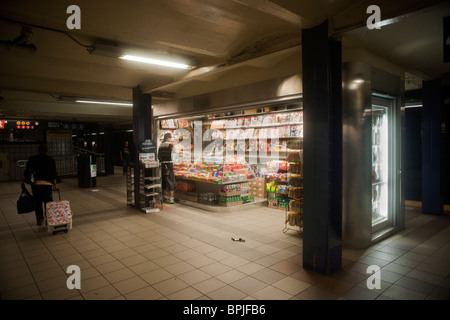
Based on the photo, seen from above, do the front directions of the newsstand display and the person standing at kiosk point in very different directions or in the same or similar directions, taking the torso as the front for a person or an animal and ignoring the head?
very different directions

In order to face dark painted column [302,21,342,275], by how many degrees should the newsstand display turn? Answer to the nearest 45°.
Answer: approximately 45° to its left

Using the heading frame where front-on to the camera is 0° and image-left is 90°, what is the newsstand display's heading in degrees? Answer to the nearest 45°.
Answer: approximately 45°

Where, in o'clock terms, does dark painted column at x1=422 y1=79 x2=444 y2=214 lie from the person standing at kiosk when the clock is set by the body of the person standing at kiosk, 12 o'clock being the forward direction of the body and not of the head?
The dark painted column is roughly at 2 o'clock from the person standing at kiosk.

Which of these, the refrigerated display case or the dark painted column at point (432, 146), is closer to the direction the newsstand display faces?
the refrigerated display case

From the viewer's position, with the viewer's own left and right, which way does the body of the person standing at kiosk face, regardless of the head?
facing away from the viewer and to the right of the viewer

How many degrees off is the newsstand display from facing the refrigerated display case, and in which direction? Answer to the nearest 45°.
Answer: approximately 90° to its left
